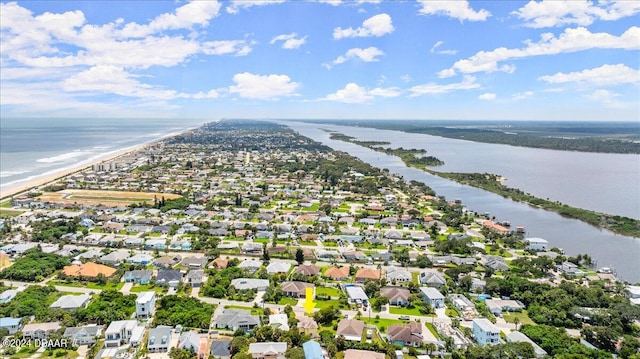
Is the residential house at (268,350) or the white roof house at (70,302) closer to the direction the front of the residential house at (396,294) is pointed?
the residential house

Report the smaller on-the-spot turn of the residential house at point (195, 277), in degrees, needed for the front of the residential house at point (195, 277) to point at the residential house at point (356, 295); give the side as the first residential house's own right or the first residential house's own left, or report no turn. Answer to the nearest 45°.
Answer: approximately 45° to the first residential house's own left

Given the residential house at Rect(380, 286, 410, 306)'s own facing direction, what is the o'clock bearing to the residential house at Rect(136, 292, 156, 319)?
the residential house at Rect(136, 292, 156, 319) is roughly at 2 o'clock from the residential house at Rect(380, 286, 410, 306).

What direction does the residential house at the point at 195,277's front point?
toward the camera

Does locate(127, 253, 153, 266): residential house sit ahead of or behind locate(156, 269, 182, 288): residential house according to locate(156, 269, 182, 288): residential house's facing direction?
behind

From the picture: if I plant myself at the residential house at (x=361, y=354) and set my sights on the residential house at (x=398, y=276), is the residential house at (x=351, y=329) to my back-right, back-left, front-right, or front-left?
front-left

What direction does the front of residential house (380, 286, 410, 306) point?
toward the camera

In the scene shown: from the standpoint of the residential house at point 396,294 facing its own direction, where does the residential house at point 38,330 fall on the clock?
the residential house at point 38,330 is roughly at 2 o'clock from the residential house at point 396,294.

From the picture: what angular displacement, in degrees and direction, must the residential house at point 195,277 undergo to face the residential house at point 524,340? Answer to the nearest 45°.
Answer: approximately 45° to its left

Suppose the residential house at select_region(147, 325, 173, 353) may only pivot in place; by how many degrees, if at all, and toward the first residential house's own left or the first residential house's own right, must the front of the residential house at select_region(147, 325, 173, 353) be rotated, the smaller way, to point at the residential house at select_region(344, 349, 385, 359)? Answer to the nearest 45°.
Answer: approximately 45° to the first residential house's own left

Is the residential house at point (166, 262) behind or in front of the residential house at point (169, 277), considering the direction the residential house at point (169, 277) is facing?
behind

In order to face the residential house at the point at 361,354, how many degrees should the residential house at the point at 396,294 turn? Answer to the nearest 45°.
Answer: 0° — it already faces it

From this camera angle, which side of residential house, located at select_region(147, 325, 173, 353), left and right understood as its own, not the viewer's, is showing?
front

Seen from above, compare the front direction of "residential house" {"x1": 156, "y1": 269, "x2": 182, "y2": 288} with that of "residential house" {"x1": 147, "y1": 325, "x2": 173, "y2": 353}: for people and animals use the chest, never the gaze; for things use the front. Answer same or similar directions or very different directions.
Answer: same or similar directions

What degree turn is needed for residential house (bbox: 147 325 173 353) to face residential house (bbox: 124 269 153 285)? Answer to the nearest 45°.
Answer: approximately 180°

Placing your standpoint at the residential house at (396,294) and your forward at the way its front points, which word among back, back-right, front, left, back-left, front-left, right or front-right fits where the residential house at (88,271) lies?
right

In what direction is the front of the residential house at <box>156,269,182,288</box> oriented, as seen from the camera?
facing the viewer

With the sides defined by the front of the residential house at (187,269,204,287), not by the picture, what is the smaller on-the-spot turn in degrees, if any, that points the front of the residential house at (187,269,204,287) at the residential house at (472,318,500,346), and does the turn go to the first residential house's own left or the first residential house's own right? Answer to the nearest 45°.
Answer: approximately 45° to the first residential house's own left
